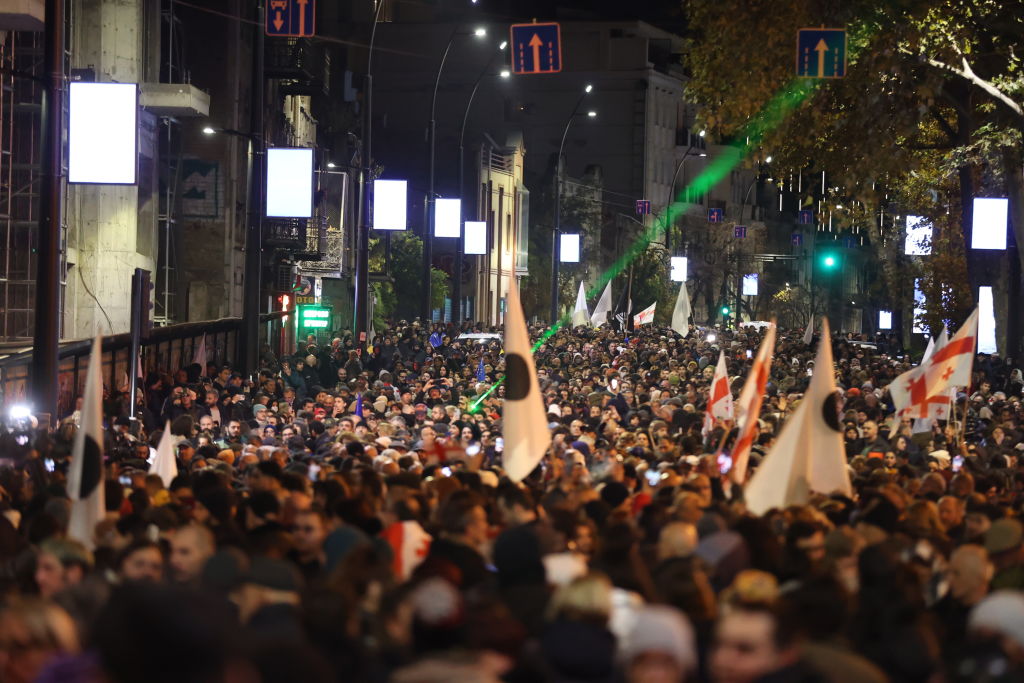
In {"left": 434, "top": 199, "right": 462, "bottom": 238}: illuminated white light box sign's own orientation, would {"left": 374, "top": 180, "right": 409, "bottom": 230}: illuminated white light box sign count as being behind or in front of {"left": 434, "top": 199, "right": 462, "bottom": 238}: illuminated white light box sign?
in front

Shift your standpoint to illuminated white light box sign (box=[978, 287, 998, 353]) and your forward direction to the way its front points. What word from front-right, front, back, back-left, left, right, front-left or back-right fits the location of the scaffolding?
front-right

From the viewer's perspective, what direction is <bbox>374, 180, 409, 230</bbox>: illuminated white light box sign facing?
toward the camera

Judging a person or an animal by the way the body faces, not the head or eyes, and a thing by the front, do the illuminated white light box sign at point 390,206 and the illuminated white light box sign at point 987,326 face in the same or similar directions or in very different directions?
same or similar directions

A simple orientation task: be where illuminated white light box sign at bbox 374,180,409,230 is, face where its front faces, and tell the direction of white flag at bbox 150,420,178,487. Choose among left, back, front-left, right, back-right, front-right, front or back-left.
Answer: front

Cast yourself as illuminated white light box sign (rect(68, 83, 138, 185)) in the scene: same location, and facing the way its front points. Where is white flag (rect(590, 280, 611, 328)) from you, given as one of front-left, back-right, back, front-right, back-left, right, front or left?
back-left

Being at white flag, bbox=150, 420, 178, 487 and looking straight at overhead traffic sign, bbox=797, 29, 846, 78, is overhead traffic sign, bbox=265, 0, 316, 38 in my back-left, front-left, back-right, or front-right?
front-left

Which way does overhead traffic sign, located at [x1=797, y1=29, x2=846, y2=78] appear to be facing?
toward the camera

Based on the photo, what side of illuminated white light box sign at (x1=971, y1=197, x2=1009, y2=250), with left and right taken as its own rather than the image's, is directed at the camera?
front

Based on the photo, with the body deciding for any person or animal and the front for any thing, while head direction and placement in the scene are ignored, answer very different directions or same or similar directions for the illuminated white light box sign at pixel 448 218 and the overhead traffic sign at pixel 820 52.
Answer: same or similar directions
